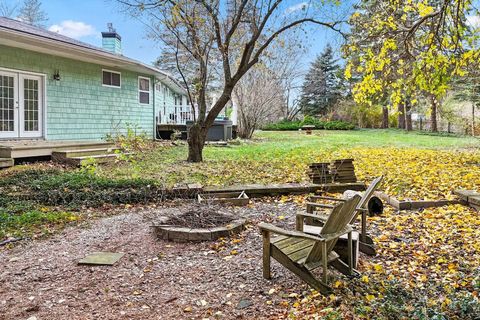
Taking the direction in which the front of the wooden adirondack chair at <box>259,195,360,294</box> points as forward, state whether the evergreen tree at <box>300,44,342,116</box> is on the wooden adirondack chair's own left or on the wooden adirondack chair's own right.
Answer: on the wooden adirondack chair's own right

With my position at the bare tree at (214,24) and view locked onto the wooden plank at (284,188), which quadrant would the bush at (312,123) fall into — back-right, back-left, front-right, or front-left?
back-left

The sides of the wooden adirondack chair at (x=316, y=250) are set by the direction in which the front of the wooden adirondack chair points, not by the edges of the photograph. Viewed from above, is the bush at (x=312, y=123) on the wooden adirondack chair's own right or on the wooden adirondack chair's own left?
on the wooden adirondack chair's own right
